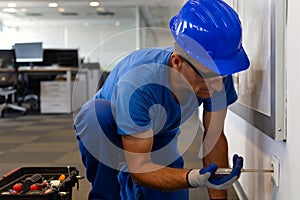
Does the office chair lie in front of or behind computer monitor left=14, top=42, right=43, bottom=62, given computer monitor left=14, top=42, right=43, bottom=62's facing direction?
in front

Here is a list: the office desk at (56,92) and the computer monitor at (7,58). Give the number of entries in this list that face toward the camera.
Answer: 2

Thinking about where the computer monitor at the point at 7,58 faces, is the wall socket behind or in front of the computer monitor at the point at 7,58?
in front

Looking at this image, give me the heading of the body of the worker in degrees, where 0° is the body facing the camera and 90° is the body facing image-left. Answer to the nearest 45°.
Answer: approximately 315°

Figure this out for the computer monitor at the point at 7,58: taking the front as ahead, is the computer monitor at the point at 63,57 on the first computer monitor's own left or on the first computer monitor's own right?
on the first computer monitor's own left

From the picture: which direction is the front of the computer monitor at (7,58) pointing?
toward the camera

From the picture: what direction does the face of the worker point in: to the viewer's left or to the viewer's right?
to the viewer's right

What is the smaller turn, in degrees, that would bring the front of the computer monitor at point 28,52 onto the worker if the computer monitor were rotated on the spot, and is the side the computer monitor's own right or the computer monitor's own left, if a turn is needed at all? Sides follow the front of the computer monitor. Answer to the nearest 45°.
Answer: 0° — it already faces them

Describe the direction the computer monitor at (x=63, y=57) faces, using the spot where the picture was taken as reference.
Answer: facing the viewer

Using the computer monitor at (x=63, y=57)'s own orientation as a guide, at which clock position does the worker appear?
The worker is roughly at 12 o'clock from the computer monitor.

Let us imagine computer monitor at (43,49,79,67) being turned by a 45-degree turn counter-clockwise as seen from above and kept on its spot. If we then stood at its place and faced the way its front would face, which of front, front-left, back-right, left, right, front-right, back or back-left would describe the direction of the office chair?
right
